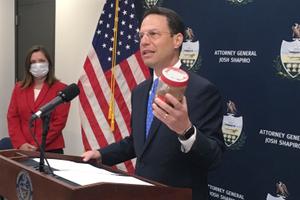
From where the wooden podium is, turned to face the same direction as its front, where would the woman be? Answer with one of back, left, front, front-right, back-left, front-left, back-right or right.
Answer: back-right

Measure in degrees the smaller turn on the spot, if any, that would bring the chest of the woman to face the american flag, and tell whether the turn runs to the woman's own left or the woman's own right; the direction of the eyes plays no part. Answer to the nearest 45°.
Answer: approximately 90° to the woman's own left

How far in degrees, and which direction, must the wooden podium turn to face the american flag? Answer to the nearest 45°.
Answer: approximately 135° to its right

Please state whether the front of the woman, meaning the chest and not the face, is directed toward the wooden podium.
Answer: yes

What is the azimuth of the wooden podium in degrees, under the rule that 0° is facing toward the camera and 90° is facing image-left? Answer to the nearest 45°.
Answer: approximately 45°
